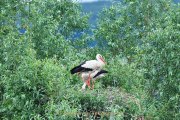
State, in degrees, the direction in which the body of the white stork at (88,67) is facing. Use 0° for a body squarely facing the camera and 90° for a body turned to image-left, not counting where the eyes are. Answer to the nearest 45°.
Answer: approximately 270°
